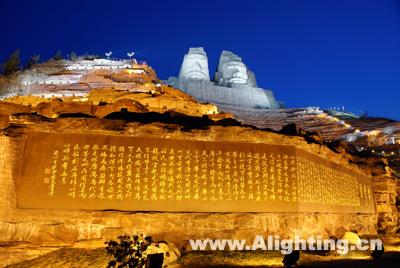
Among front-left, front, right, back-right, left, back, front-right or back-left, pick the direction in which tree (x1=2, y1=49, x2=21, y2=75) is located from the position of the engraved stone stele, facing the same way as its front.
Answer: back-right

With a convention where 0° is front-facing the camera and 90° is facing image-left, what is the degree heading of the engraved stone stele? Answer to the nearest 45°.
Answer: approximately 0°
